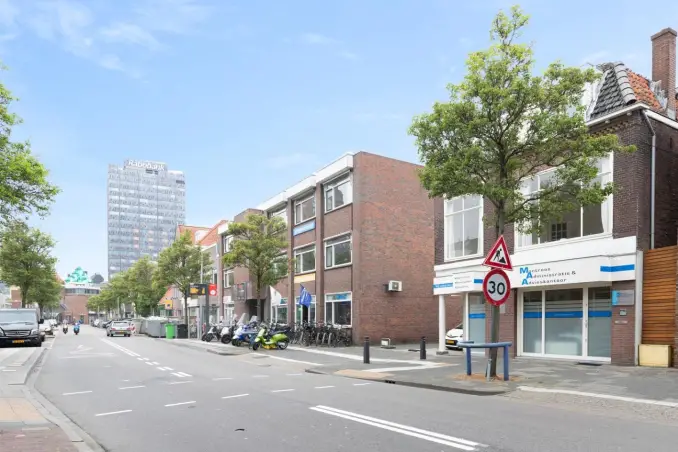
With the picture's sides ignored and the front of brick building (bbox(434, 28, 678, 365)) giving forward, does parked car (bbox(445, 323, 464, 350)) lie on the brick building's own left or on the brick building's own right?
on the brick building's own right
